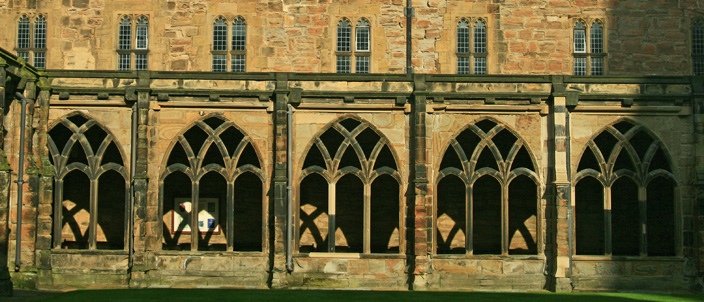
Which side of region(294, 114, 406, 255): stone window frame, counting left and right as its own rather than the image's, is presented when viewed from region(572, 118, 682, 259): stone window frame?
left

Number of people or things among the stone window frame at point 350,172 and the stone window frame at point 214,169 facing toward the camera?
2

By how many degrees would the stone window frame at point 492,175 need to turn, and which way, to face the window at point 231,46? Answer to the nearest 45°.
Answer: approximately 90° to its right

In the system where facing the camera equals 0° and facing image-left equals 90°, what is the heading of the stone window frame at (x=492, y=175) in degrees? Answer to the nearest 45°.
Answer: approximately 0°

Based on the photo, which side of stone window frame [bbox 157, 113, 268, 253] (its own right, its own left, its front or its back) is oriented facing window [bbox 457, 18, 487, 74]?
left

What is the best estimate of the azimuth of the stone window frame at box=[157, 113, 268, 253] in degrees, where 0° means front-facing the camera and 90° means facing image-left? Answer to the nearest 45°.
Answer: approximately 0°

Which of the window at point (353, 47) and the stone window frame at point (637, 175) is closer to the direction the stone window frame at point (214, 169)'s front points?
the stone window frame
